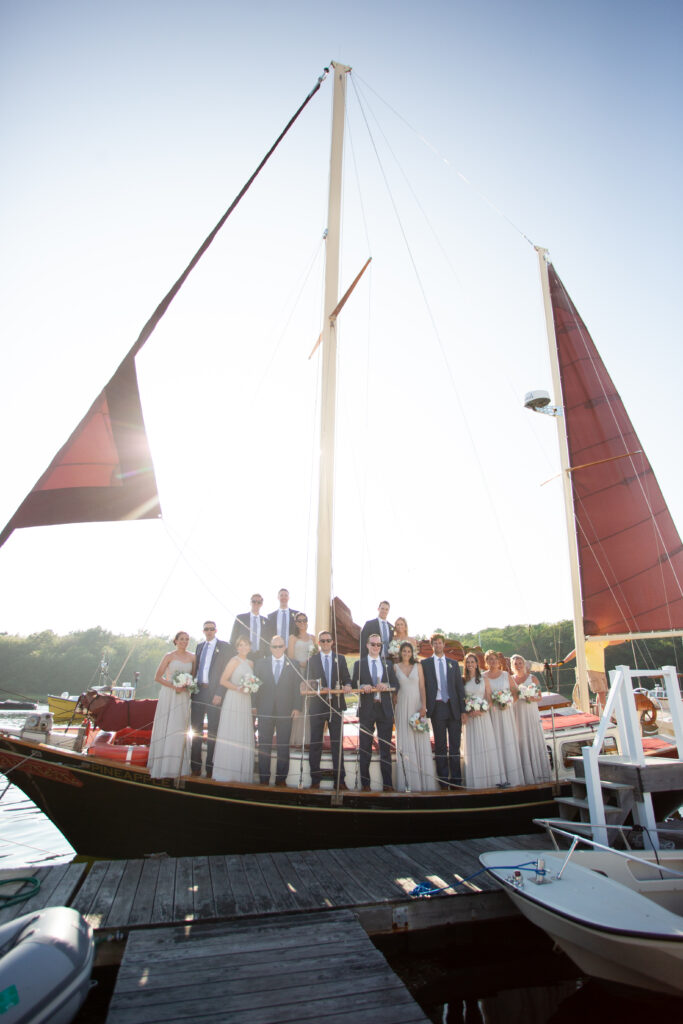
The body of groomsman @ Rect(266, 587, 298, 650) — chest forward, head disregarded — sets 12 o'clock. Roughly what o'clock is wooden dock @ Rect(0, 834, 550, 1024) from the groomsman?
The wooden dock is roughly at 12 o'clock from the groomsman.

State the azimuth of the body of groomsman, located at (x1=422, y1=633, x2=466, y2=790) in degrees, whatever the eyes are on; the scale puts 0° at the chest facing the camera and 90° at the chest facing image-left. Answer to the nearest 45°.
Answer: approximately 0°

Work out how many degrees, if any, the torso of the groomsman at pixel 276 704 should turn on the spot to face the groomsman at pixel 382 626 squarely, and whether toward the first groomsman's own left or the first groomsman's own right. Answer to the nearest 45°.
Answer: approximately 90° to the first groomsman's own left

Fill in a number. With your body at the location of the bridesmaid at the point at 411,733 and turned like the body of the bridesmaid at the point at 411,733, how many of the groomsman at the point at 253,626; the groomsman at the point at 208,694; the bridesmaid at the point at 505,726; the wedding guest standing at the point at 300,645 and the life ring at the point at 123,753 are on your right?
4

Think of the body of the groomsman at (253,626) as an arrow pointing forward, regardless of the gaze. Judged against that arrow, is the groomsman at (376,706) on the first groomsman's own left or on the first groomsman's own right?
on the first groomsman's own left

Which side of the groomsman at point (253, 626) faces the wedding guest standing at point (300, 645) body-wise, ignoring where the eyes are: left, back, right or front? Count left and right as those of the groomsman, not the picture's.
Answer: left

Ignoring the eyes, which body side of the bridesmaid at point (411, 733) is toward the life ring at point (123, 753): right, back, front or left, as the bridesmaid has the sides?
right

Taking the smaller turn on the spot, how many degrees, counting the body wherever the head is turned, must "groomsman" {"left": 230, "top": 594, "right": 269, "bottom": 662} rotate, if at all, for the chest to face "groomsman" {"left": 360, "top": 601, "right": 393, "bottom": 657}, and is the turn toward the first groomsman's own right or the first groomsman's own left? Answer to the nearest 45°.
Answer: approximately 90° to the first groomsman's own left

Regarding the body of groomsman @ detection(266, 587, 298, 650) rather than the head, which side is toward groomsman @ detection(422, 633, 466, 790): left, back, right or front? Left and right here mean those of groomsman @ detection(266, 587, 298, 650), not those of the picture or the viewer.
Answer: left

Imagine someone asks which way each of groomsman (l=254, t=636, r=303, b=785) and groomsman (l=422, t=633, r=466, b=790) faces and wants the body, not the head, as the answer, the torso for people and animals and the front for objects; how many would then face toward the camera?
2
